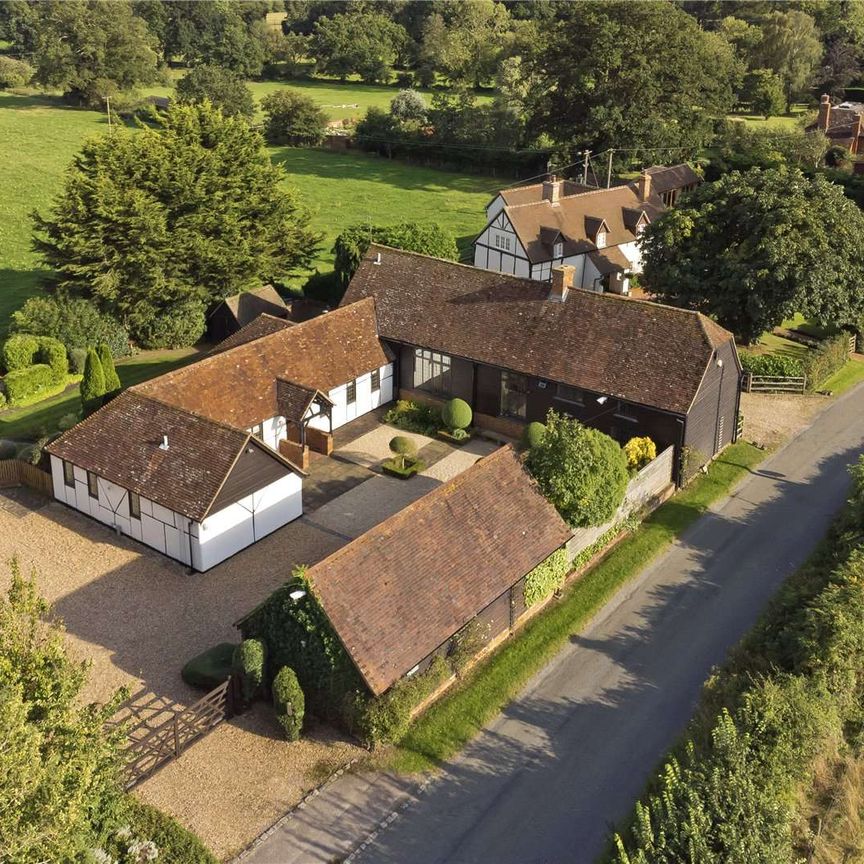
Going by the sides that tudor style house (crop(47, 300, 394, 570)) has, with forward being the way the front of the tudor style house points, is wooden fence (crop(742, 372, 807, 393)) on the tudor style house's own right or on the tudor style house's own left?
on the tudor style house's own left

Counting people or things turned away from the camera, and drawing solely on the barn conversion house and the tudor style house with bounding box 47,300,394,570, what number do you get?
0

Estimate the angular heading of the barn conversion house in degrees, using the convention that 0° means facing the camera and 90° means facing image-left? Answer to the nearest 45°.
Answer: approximately 45°

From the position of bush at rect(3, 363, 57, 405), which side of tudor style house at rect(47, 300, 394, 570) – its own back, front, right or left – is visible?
back

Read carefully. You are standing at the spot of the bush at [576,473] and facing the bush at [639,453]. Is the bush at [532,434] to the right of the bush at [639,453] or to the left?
left

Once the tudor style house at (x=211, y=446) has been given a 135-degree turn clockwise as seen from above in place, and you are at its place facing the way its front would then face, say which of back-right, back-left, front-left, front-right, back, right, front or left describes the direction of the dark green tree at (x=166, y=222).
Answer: right

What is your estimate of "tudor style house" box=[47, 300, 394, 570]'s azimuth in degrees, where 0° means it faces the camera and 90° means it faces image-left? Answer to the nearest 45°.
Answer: approximately 315°

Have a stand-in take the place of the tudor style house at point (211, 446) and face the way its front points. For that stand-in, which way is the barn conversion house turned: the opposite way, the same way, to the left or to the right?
to the right

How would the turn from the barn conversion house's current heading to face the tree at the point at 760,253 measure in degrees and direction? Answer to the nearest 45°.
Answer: approximately 180°
